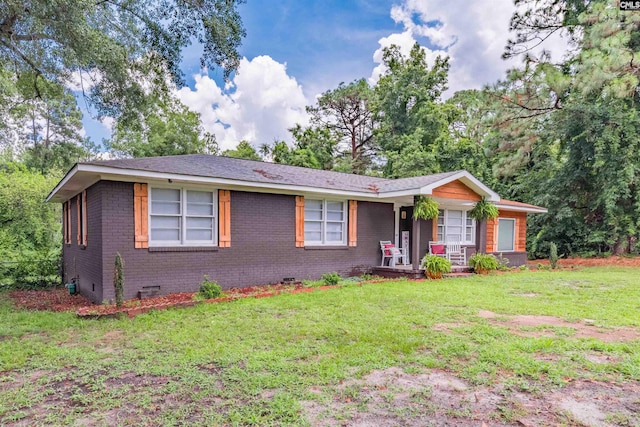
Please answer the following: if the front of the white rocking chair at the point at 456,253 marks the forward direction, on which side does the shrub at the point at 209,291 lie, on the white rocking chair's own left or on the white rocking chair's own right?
on the white rocking chair's own right

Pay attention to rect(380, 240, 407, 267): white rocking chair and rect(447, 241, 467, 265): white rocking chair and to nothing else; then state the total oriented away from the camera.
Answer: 0

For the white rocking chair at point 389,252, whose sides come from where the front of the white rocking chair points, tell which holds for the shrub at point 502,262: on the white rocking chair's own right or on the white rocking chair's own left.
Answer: on the white rocking chair's own left

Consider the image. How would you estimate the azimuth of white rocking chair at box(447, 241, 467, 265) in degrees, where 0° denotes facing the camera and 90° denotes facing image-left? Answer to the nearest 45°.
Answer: approximately 315°

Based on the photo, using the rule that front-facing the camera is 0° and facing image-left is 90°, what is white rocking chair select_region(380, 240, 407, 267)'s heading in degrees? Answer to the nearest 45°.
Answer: approximately 315°

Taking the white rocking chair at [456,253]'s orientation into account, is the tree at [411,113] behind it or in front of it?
behind

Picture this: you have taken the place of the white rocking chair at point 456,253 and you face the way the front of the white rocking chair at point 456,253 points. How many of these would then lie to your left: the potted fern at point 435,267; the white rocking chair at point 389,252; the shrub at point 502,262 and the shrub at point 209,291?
1

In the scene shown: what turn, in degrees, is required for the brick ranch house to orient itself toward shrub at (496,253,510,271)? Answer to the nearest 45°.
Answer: approximately 90° to its left
